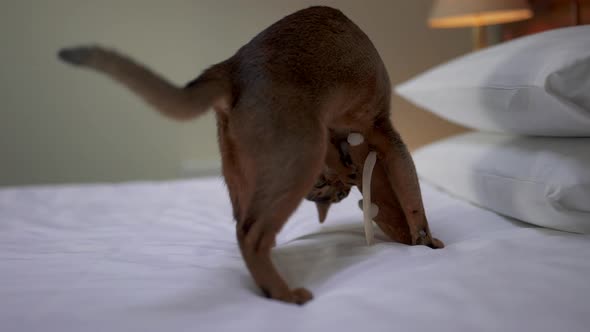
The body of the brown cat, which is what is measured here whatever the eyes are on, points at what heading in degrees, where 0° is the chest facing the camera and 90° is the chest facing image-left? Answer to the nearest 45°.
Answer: approximately 225°

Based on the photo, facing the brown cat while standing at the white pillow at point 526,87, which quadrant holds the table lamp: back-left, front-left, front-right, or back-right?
back-right

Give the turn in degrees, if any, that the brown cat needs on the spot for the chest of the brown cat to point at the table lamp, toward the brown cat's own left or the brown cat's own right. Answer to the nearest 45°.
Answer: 0° — it already faces it
